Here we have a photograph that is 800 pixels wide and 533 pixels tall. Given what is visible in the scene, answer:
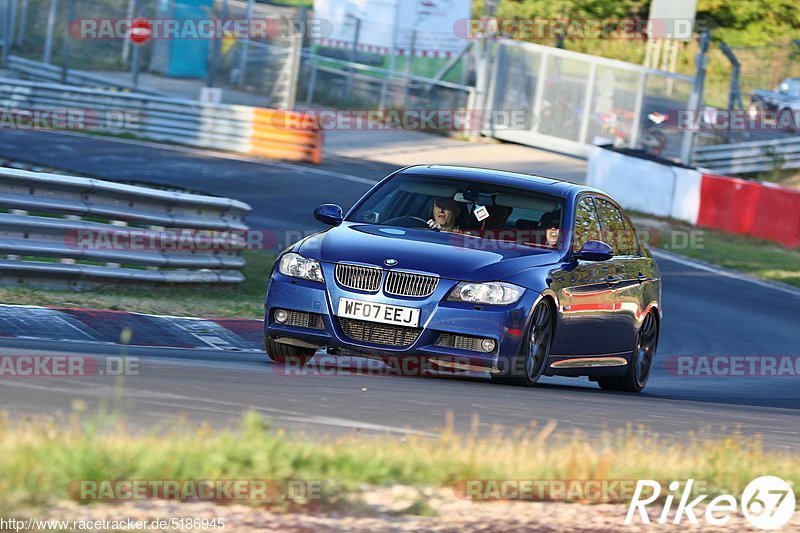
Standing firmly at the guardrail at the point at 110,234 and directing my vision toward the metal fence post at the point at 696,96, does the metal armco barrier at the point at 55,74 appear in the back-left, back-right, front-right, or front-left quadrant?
front-left

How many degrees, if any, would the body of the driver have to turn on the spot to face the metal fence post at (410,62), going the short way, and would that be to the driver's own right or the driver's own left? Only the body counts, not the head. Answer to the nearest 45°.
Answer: approximately 135° to the driver's own right

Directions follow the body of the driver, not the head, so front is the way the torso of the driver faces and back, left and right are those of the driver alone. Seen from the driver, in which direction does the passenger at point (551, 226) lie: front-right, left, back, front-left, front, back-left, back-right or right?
back-left

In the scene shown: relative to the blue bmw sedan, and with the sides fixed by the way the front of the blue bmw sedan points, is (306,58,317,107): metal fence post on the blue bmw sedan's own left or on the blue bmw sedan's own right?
on the blue bmw sedan's own right

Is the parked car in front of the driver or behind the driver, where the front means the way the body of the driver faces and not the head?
behind

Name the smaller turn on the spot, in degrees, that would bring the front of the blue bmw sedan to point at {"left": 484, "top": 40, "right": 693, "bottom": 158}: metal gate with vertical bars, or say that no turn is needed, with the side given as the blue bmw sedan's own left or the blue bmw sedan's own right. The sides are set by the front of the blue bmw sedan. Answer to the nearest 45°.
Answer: approximately 135° to the blue bmw sedan's own right

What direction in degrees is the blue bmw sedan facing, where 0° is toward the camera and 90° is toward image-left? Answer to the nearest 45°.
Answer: approximately 45°

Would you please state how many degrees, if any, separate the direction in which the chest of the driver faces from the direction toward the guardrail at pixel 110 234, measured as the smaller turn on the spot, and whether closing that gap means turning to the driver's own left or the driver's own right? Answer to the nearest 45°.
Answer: approximately 90° to the driver's own right

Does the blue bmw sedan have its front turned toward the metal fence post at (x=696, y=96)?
no

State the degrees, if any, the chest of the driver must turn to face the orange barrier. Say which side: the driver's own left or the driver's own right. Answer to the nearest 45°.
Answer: approximately 135° to the driver's own right

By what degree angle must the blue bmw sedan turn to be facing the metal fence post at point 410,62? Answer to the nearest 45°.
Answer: approximately 135° to its right

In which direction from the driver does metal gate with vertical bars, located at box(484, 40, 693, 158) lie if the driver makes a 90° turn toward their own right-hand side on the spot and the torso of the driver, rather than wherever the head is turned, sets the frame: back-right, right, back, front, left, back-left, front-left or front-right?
front-right

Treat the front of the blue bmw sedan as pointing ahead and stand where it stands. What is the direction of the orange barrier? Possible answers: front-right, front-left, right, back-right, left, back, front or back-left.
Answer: back-right

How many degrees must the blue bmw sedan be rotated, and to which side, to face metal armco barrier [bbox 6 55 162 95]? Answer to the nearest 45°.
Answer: approximately 135° to its right

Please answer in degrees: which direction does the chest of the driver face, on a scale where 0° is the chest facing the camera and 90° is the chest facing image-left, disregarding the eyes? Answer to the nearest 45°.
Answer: approximately 45°
